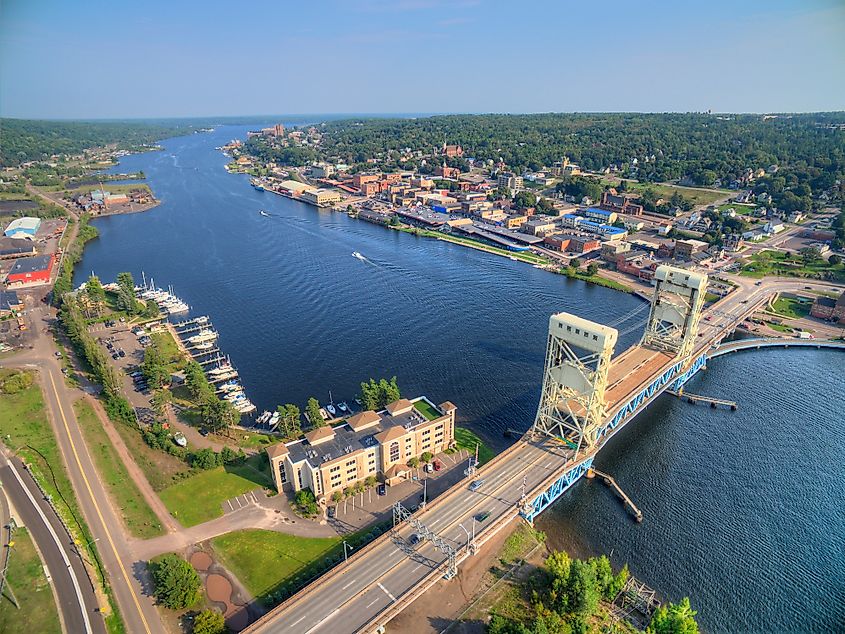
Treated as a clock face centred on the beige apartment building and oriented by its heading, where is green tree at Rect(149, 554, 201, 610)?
The green tree is roughly at 3 o'clock from the beige apartment building.

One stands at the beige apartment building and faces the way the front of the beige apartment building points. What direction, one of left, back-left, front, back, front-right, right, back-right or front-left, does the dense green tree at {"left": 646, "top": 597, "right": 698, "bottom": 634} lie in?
front

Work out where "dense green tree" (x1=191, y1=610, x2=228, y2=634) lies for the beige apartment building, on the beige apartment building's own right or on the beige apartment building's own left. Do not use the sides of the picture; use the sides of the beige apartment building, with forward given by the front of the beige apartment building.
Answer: on the beige apartment building's own right

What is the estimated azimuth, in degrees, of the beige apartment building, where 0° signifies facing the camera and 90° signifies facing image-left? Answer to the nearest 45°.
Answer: approximately 315°

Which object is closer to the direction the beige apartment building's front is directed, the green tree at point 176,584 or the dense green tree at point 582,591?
the dense green tree

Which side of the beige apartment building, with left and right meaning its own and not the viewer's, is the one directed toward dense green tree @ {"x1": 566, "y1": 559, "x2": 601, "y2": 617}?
front
